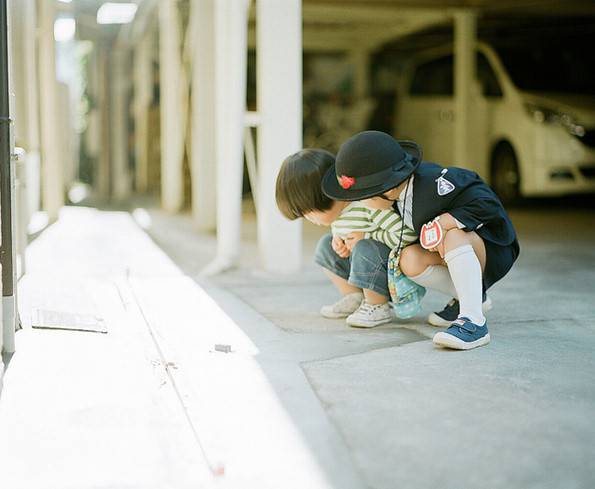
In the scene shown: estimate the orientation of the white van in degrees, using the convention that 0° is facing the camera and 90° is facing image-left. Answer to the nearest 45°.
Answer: approximately 315°

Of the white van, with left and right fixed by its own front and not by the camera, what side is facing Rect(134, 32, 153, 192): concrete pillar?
back

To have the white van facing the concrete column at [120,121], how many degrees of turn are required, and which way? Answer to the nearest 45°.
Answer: approximately 180°

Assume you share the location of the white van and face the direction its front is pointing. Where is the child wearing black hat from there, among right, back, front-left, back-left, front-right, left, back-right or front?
front-right

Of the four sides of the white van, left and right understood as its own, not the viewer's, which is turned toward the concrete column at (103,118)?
back

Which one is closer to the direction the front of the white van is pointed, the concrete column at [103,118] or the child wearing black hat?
the child wearing black hat

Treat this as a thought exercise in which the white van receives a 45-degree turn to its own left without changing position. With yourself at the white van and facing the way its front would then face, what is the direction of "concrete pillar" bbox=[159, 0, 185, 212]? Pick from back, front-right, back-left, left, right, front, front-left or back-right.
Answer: back

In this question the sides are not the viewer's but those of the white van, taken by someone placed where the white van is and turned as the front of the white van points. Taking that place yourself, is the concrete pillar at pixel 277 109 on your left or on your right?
on your right

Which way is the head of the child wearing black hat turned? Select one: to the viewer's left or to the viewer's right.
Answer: to the viewer's left

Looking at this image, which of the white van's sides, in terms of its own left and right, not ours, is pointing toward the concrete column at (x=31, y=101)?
right
